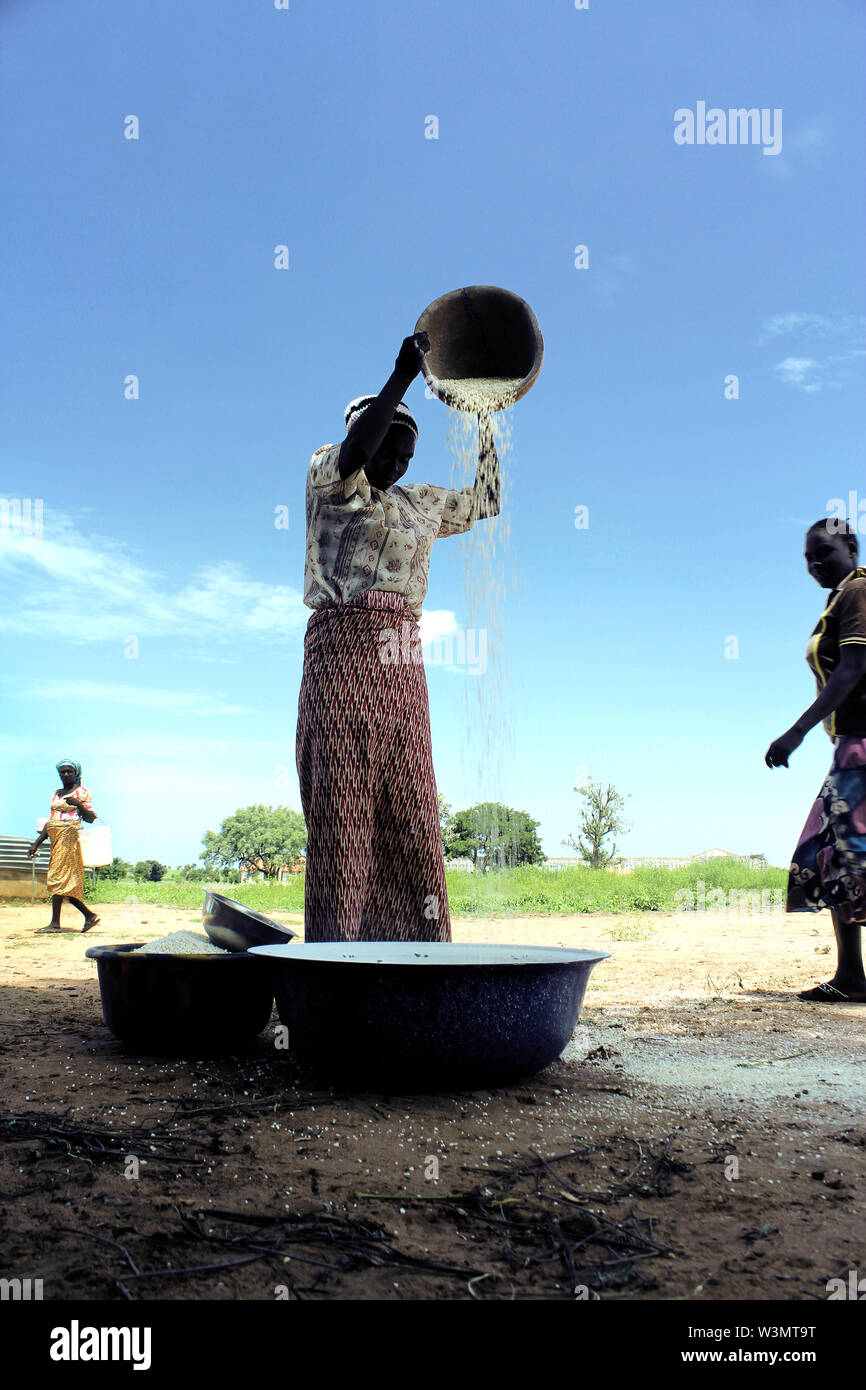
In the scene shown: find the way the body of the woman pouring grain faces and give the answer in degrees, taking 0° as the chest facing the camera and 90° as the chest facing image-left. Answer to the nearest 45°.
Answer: approximately 315°

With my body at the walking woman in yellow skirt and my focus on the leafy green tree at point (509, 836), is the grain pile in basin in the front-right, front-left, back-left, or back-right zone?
back-right

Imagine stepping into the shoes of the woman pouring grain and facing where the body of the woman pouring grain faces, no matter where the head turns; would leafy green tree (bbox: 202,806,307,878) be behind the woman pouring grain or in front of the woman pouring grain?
behind

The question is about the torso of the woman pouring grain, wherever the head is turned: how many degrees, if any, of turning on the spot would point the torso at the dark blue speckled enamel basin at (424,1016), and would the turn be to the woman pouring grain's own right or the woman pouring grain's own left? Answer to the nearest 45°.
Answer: approximately 45° to the woman pouring grain's own right
